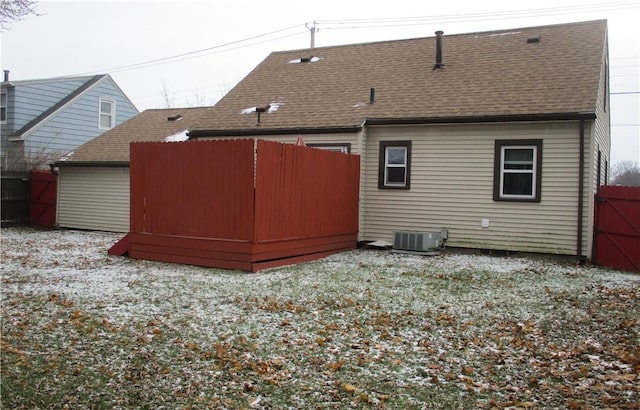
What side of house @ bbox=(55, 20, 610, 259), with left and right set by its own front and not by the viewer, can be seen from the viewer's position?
back

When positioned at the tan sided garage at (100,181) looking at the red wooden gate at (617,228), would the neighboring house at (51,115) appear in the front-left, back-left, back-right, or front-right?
back-left

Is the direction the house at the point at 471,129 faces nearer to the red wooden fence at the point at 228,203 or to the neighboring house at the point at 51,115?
the neighboring house

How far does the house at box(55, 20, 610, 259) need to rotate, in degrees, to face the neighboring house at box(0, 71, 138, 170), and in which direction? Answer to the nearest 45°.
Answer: approximately 45° to its left

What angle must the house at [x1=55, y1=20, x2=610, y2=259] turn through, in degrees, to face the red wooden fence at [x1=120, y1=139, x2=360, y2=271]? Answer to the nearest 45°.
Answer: approximately 135° to its left

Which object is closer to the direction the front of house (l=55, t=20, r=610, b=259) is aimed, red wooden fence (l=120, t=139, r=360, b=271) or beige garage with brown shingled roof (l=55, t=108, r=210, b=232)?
the beige garage with brown shingled roof

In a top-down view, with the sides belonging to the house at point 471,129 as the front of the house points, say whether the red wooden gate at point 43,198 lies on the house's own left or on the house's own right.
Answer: on the house's own left
